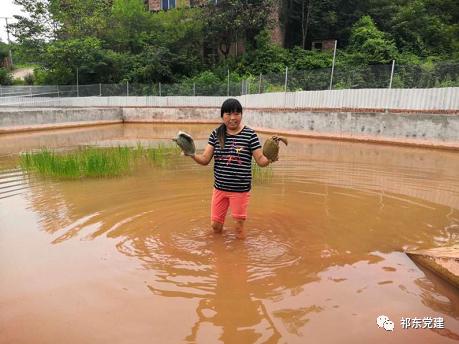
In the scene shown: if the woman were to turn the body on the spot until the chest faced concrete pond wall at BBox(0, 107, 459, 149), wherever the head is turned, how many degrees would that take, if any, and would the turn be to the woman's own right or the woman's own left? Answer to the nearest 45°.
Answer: approximately 180°

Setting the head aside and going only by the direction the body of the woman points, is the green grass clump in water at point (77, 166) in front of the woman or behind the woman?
behind

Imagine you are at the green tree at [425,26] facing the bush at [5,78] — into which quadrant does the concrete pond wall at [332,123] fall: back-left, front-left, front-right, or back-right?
front-left

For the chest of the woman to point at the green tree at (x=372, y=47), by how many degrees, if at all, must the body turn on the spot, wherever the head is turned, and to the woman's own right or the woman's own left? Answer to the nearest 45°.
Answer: approximately 180°

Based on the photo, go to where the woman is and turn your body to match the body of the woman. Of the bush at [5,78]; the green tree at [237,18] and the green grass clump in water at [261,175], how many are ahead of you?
0

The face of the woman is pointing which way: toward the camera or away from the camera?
toward the camera

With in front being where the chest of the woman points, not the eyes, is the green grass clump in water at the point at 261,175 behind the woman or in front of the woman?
behind

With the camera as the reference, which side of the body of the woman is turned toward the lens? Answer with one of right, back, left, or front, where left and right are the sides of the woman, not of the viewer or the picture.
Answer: front

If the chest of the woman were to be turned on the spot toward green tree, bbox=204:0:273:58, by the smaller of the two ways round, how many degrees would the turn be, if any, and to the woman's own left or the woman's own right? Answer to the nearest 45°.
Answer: approximately 180°

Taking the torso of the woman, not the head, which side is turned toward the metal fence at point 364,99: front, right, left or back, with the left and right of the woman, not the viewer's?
back

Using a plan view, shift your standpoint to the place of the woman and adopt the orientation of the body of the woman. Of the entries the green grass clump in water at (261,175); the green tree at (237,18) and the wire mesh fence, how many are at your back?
3

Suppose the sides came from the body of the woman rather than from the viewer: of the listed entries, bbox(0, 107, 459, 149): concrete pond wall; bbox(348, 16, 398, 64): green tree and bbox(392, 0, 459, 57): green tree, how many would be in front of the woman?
0
